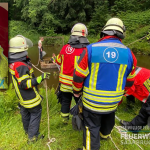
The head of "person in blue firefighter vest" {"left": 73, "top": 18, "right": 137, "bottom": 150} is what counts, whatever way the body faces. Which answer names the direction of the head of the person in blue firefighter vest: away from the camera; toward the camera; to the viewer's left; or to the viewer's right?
away from the camera

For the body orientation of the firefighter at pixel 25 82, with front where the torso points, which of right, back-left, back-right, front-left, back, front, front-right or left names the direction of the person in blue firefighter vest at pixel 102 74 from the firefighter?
right

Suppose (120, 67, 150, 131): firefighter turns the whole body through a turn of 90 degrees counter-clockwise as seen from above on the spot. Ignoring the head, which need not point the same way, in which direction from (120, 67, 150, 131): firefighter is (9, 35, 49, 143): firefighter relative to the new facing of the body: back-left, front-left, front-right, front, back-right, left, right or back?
front-right

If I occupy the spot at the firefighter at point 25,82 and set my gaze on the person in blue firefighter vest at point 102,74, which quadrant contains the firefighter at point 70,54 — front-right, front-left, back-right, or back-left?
front-left

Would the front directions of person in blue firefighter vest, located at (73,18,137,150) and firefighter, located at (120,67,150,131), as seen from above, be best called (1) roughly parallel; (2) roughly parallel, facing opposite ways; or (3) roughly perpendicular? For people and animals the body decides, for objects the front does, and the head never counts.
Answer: roughly perpendicular

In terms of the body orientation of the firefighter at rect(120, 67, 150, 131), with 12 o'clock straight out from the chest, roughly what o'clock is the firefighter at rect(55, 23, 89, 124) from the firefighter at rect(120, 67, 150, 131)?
the firefighter at rect(55, 23, 89, 124) is roughly at 11 o'clock from the firefighter at rect(120, 67, 150, 131).

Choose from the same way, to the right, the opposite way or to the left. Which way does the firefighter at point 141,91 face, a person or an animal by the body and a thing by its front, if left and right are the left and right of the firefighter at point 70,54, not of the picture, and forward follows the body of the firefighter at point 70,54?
to the left

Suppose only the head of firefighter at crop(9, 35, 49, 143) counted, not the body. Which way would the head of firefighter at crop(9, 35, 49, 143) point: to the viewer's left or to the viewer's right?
to the viewer's right

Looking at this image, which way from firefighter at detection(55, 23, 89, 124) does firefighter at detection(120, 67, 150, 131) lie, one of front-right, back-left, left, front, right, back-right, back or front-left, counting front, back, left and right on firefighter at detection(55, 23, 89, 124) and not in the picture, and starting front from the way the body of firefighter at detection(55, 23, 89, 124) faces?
right

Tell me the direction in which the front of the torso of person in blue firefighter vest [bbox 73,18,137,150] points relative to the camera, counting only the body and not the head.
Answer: away from the camera

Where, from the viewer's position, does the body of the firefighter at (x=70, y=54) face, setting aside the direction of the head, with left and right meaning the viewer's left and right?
facing away from the viewer

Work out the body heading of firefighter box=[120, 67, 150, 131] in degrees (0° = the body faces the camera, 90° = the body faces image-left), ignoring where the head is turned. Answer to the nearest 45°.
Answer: approximately 90°

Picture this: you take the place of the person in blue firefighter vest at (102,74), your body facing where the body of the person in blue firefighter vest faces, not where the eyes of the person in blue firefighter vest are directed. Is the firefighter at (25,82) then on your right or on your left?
on your left
